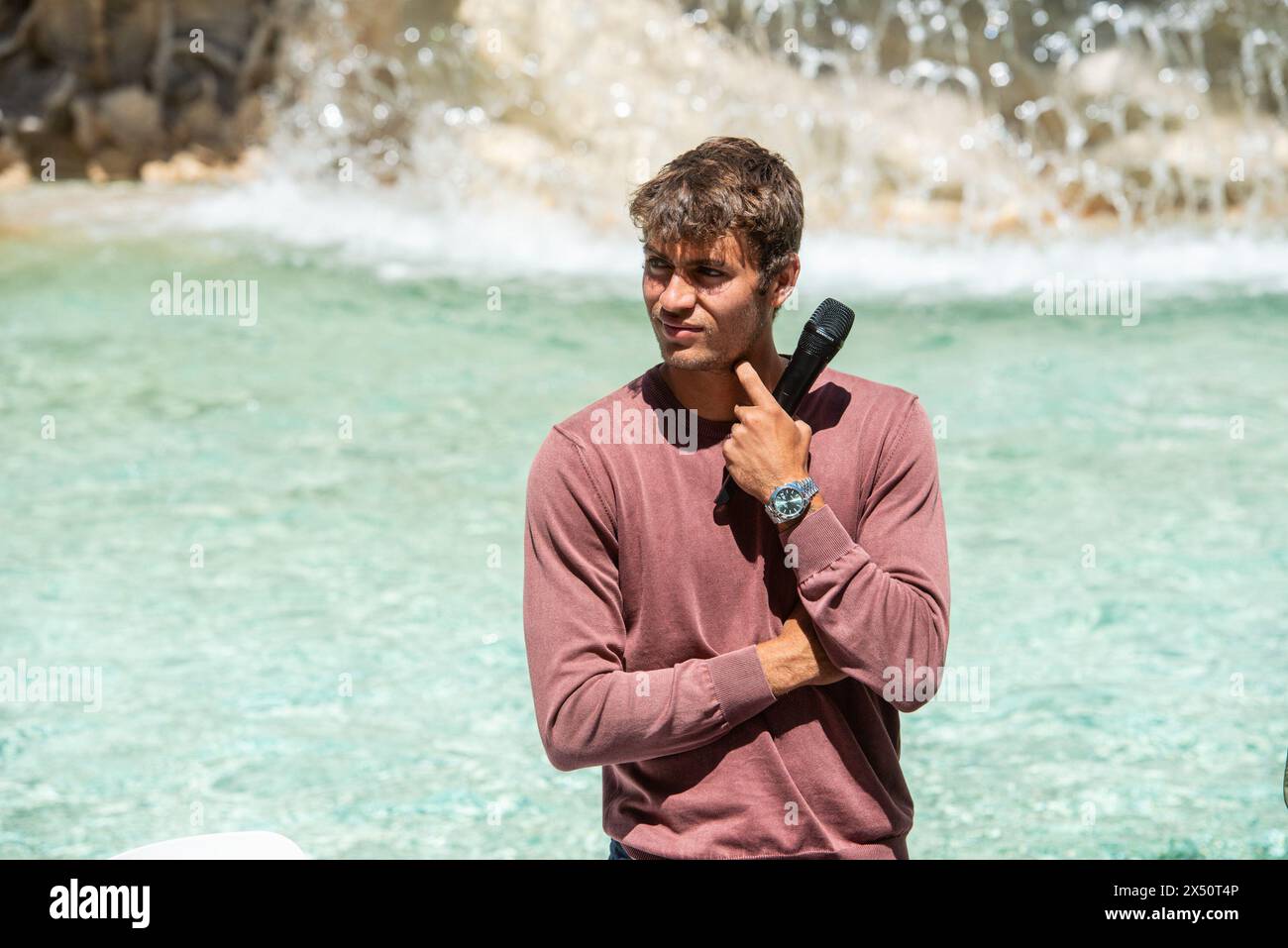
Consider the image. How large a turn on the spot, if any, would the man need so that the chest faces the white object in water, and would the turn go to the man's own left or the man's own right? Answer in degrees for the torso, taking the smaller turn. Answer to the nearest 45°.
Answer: approximately 90° to the man's own right

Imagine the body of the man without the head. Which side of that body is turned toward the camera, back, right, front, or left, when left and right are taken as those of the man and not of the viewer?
front

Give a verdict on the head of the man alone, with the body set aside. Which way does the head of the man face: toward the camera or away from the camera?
toward the camera
